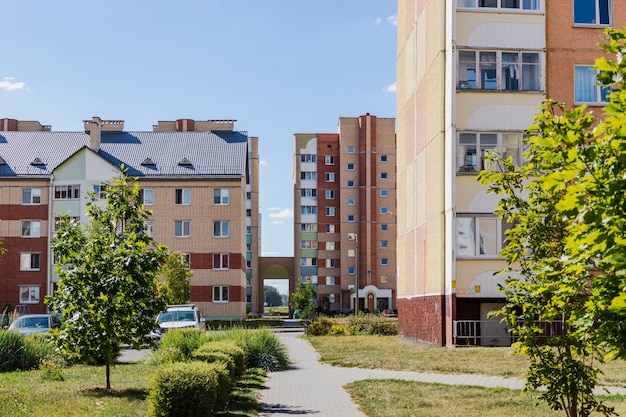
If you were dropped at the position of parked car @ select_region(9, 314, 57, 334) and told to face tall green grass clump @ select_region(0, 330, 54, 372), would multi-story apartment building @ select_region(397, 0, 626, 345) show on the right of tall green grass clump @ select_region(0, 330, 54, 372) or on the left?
left

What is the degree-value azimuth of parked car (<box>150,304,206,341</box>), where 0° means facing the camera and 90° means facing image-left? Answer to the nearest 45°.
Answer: approximately 45°

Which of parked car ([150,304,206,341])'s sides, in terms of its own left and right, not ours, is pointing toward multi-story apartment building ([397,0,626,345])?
left

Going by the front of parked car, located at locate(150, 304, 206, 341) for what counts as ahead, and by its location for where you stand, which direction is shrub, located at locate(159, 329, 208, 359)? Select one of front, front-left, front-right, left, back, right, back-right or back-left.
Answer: front-left

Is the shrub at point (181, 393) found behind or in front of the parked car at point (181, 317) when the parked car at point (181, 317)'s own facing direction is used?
in front

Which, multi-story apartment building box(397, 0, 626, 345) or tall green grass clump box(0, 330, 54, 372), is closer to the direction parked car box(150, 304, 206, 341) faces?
the tall green grass clump

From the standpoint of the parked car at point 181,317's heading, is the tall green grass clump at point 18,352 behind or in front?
in front

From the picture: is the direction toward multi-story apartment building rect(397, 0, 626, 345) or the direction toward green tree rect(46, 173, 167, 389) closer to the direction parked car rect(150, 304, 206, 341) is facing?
the green tree

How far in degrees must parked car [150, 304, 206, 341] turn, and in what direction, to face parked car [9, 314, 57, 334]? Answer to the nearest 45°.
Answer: approximately 45° to its right
